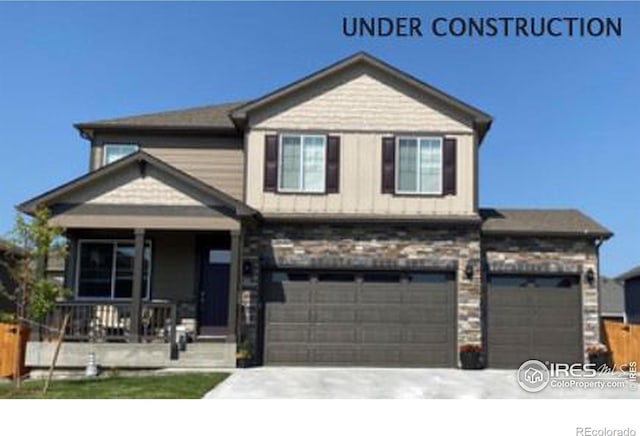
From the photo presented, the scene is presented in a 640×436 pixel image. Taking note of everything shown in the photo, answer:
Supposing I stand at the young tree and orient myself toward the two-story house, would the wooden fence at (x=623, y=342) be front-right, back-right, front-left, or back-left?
front-right

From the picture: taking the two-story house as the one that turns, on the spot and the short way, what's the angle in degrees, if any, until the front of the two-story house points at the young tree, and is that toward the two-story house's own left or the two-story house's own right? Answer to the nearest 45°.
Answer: approximately 45° to the two-story house's own right

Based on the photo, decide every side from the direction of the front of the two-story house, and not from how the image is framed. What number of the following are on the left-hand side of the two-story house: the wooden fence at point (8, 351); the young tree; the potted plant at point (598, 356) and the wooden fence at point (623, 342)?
2

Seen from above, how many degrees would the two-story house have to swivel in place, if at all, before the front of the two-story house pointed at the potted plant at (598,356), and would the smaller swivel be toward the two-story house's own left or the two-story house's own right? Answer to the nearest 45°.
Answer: approximately 90° to the two-story house's own left

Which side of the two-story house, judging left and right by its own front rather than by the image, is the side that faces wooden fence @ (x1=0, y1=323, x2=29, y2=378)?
right

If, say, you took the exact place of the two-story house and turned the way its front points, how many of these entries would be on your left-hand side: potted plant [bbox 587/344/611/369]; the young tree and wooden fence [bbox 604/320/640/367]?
2

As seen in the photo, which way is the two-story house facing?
toward the camera
